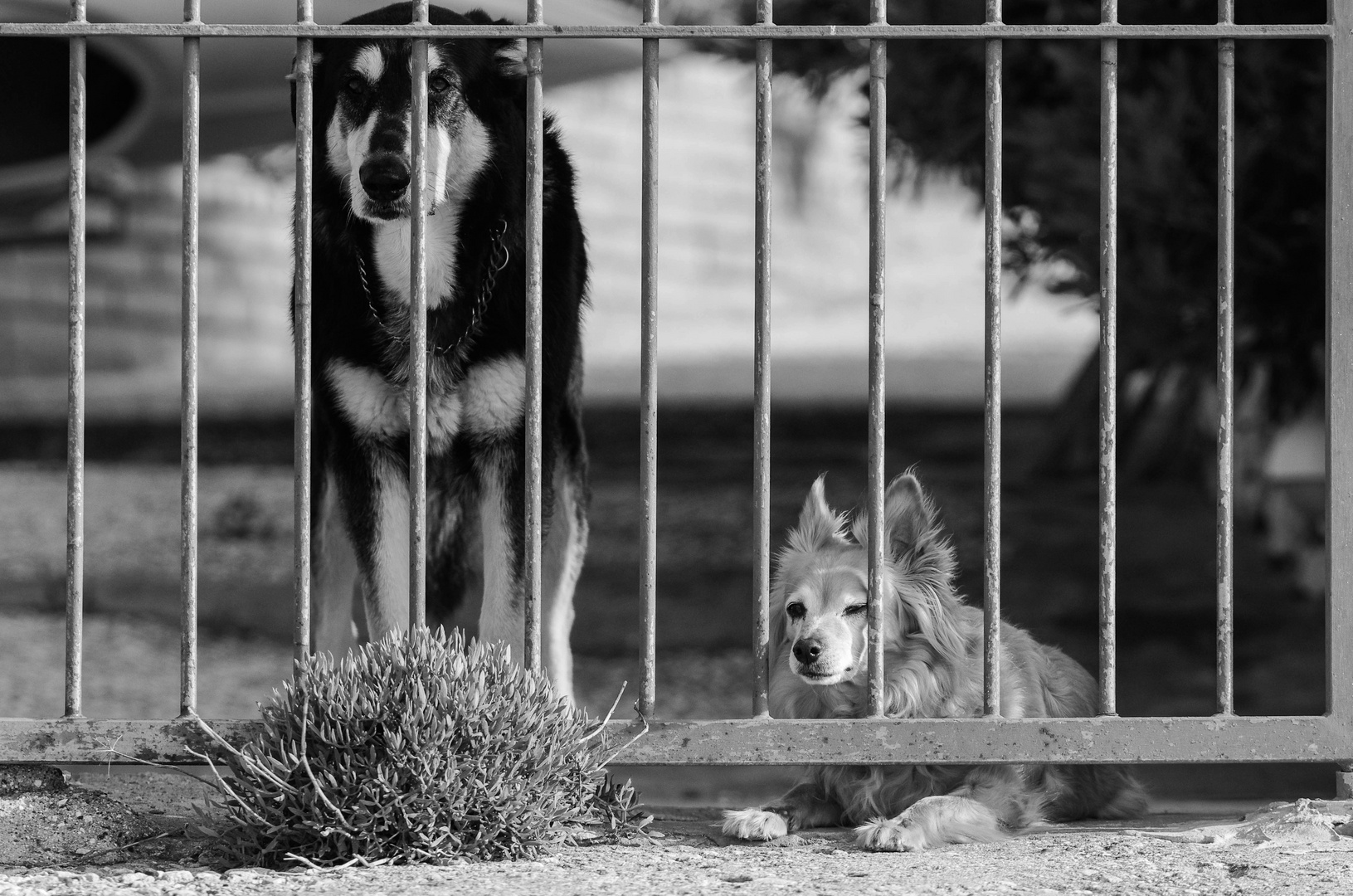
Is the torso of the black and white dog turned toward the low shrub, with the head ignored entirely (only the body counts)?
yes

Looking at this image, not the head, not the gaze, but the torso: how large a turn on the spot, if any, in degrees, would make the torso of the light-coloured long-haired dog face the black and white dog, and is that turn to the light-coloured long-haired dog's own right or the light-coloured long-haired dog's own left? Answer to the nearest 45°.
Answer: approximately 45° to the light-coloured long-haired dog's own right

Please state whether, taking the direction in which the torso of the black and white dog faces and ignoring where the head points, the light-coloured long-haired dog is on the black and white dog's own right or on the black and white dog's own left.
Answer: on the black and white dog's own left

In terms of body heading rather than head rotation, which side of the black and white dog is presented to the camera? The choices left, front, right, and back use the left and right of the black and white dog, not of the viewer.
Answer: front

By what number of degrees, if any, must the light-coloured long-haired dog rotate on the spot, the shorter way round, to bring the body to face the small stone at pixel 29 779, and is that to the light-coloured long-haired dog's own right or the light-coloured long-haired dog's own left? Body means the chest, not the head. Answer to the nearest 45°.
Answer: approximately 45° to the light-coloured long-haired dog's own right

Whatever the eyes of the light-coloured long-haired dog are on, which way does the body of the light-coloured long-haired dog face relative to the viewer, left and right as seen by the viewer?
facing the viewer and to the left of the viewer

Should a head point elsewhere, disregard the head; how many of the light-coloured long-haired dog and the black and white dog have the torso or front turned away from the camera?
0
